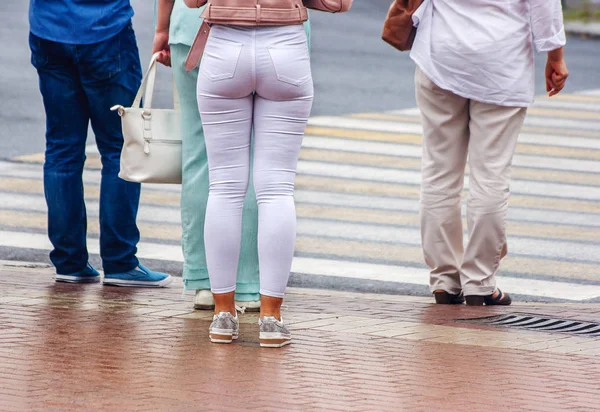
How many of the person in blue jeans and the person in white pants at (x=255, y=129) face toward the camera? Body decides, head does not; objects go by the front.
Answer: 0

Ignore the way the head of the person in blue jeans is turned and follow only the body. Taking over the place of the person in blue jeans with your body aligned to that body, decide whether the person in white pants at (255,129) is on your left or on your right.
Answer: on your right

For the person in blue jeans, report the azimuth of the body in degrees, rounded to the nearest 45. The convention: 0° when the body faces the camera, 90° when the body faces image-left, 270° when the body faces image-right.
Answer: approximately 225°

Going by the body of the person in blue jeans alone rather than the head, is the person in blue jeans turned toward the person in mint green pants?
no

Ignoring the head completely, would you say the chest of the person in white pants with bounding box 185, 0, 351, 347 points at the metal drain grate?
no

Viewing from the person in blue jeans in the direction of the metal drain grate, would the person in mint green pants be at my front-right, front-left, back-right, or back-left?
front-right

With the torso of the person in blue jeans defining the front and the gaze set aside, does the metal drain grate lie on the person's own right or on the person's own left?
on the person's own right

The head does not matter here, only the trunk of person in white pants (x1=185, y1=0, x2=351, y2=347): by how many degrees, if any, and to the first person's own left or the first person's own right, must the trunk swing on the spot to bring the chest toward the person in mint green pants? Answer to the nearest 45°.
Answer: approximately 45° to the first person's own left

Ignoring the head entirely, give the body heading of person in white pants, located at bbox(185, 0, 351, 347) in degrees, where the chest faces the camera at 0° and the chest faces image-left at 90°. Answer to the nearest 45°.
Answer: approximately 180°

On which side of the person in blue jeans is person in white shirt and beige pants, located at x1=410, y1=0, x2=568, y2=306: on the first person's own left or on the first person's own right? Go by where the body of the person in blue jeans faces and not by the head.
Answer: on the first person's own right

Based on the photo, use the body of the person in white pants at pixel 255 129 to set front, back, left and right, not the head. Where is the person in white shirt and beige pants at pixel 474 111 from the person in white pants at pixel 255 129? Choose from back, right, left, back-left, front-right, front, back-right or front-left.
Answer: front-right

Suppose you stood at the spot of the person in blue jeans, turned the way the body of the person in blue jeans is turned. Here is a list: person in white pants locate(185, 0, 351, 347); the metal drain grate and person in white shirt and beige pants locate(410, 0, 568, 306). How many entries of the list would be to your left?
0
